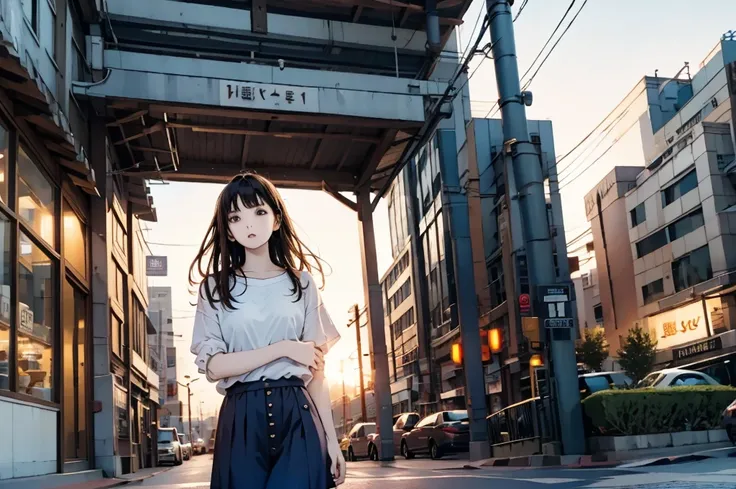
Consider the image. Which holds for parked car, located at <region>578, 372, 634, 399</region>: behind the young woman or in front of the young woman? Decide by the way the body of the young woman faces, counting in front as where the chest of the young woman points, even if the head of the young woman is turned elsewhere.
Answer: behind

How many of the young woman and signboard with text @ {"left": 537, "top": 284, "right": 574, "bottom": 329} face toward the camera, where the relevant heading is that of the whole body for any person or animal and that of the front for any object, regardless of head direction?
2

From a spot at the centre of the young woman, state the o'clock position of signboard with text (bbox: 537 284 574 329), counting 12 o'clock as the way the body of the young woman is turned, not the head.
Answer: The signboard with text is roughly at 7 o'clock from the young woman.

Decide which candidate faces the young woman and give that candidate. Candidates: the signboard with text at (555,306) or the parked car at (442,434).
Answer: the signboard with text

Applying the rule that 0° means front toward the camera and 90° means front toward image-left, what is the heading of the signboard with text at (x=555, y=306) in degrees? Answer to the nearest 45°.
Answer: approximately 0°

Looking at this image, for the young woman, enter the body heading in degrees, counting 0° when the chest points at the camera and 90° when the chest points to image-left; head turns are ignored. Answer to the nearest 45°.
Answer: approximately 0°

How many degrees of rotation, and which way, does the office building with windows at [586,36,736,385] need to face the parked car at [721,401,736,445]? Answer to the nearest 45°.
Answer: approximately 45° to its left

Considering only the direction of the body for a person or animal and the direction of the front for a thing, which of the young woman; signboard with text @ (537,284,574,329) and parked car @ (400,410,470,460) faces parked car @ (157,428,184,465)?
parked car @ (400,410,470,460)

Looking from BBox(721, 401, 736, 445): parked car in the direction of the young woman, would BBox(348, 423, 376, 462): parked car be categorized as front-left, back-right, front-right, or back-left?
back-right

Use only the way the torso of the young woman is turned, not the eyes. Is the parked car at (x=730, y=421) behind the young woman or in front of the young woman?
behind

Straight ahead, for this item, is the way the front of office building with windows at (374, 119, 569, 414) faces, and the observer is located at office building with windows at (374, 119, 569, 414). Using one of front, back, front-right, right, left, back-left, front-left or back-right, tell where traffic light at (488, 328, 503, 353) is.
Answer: front-left

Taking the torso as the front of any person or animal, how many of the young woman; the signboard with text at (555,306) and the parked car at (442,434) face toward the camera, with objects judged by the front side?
2
